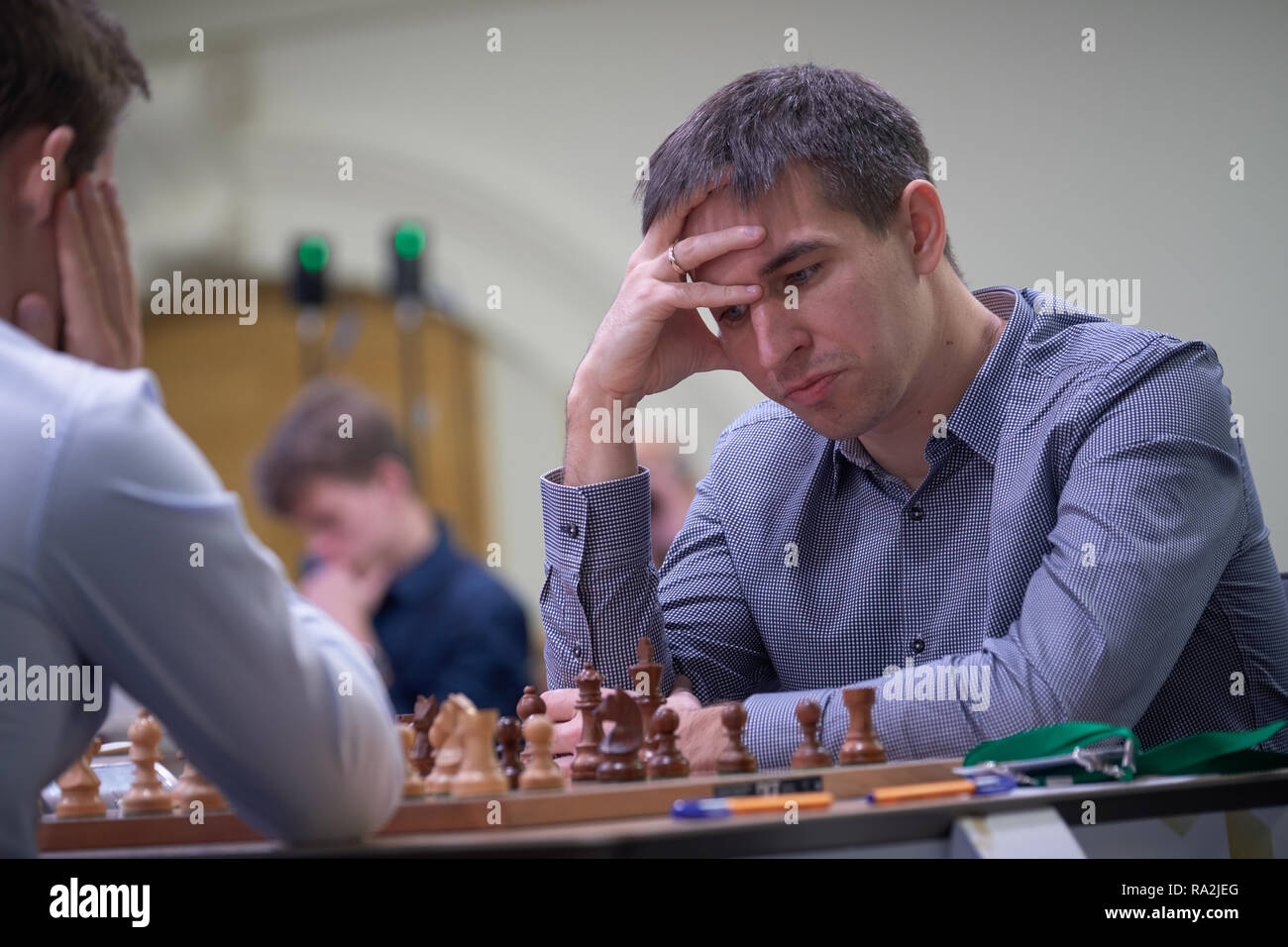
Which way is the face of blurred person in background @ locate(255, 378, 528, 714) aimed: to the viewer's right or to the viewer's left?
to the viewer's left

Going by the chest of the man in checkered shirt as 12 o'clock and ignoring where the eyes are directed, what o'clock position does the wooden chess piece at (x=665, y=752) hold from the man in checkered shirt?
The wooden chess piece is roughly at 11 o'clock from the man in checkered shirt.

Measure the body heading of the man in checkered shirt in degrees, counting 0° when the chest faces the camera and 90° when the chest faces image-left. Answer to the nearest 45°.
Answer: approximately 45°

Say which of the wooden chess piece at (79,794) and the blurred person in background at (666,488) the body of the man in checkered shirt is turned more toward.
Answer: the wooden chess piece

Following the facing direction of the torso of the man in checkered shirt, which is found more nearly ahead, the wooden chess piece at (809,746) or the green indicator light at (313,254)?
the wooden chess piece

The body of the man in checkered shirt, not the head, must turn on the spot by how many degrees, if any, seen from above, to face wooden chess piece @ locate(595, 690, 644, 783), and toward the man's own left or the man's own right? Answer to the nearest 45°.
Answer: approximately 45° to the man's own left
